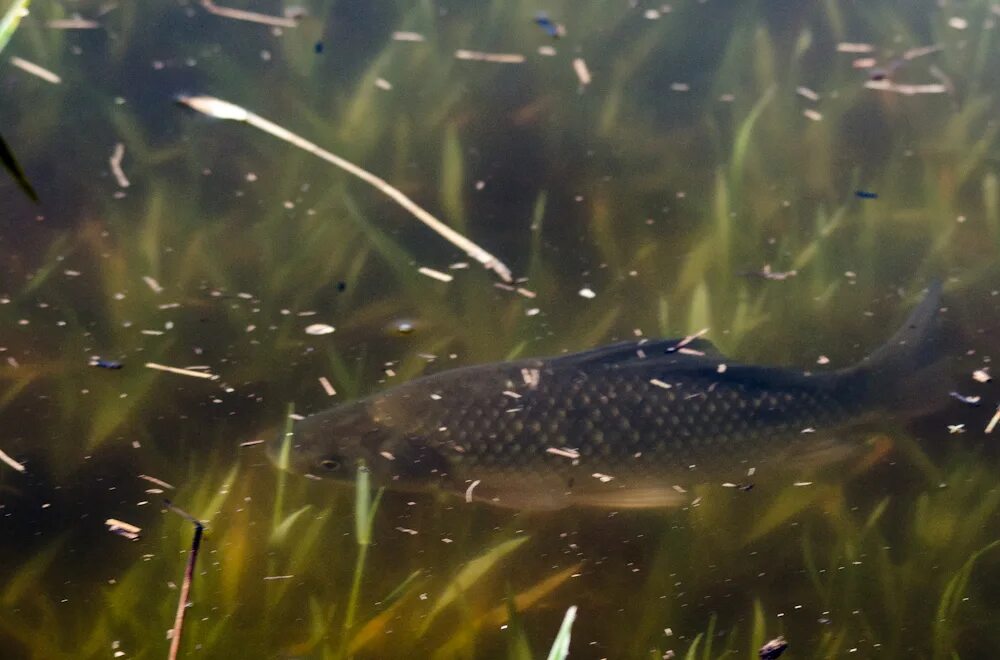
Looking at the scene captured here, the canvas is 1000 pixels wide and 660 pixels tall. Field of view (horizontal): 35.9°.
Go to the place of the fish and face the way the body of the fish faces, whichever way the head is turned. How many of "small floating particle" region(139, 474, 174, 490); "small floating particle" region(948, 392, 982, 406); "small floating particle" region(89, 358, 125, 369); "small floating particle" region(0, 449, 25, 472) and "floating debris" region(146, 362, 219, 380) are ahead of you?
4

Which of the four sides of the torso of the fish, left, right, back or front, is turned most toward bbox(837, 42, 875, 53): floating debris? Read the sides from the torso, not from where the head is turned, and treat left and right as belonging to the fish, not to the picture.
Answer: right

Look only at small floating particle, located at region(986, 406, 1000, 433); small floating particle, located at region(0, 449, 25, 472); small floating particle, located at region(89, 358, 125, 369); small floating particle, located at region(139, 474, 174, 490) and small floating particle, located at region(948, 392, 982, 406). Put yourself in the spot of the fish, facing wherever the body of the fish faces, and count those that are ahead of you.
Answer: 3

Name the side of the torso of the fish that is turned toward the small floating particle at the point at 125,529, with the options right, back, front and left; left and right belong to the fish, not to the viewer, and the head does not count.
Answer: front

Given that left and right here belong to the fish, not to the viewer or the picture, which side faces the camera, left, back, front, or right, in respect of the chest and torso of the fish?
left

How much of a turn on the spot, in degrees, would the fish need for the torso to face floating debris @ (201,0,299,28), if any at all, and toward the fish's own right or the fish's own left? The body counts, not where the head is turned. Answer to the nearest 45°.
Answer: approximately 45° to the fish's own right

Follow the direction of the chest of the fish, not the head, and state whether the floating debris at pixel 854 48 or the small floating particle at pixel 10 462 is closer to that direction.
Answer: the small floating particle

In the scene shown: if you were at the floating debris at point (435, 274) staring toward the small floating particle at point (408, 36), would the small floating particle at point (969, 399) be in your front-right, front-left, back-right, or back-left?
back-right
